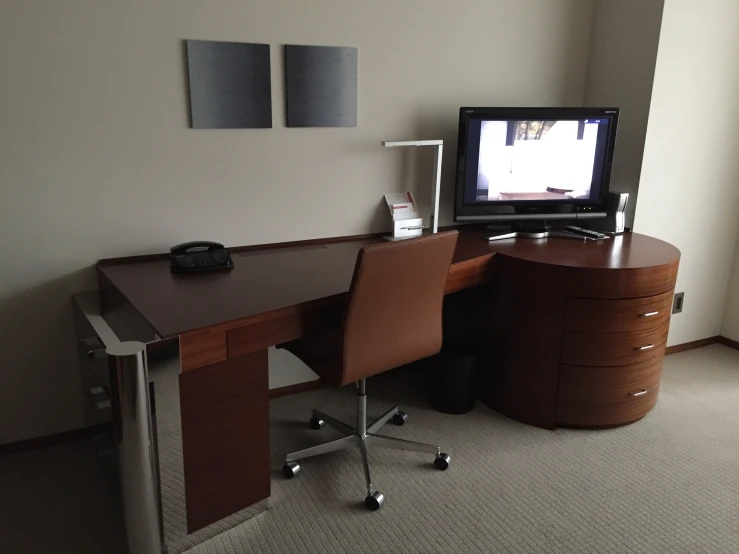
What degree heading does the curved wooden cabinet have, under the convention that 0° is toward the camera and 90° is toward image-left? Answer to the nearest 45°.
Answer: approximately 315°

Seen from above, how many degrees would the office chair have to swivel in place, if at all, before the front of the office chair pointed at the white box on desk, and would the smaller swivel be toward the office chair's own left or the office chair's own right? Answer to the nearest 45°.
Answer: approximately 45° to the office chair's own right

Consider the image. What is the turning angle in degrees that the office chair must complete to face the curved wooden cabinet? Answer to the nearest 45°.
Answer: approximately 90° to its right

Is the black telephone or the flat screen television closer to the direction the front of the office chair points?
the black telephone

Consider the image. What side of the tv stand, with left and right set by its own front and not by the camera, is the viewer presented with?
front

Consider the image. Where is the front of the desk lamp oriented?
to the viewer's left

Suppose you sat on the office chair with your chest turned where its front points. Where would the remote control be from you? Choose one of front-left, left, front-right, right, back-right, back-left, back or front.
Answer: right

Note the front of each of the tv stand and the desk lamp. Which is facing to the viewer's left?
the desk lamp

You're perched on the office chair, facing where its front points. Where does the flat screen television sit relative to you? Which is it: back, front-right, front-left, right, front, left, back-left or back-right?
right

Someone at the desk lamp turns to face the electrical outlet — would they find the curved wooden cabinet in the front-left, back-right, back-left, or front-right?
front-right

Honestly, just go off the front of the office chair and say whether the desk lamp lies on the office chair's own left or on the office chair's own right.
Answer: on the office chair's own right

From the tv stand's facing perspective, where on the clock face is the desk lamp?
The desk lamp is roughly at 2 o'clock from the tv stand.

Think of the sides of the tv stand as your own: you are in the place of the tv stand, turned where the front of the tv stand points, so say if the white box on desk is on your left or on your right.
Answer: on your right

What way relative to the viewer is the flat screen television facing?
toward the camera

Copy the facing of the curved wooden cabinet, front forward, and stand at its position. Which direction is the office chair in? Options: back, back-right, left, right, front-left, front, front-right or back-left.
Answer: right
